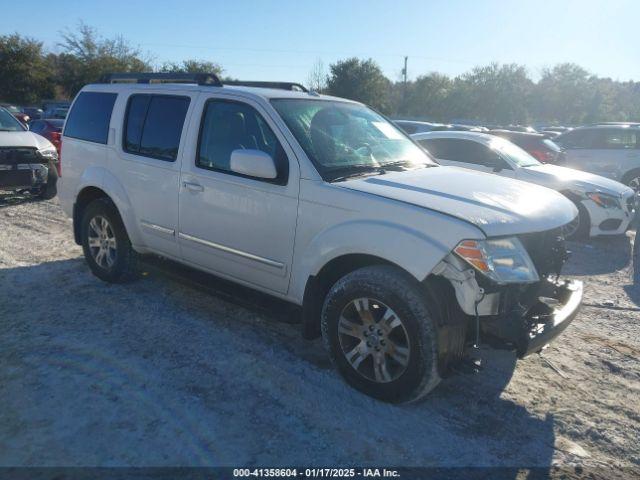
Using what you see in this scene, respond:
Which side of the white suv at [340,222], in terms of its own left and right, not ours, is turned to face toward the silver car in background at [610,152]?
left

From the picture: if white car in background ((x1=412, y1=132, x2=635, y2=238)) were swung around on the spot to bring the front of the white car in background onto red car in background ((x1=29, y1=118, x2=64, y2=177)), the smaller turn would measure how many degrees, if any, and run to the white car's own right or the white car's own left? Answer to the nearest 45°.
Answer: approximately 135° to the white car's own right

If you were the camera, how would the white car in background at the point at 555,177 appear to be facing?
facing the viewer and to the right of the viewer

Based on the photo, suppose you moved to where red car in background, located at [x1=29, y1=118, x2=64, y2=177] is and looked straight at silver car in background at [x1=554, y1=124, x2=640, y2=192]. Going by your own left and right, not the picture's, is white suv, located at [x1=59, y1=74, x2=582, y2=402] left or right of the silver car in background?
right

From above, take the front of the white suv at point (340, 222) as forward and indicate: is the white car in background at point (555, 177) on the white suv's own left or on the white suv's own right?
on the white suv's own left

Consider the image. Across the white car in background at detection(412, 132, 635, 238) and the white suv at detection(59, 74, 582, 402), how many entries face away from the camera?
0

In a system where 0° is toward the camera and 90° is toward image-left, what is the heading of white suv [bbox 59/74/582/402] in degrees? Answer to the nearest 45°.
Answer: approximately 315°

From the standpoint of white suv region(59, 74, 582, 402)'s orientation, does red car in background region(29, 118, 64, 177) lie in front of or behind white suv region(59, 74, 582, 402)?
behind
